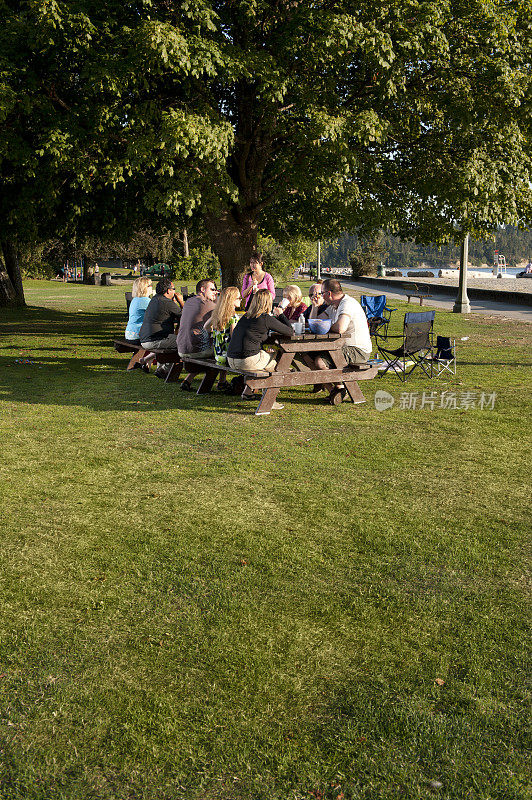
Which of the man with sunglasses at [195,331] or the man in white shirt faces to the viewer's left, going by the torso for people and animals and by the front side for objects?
the man in white shirt

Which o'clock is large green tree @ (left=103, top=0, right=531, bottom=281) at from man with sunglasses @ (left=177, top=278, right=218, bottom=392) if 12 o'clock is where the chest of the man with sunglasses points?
The large green tree is roughly at 10 o'clock from the man with sunglasses.

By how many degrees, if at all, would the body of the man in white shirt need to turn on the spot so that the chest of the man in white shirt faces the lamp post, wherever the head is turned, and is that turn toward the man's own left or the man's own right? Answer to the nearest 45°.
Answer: approximately 90° to the man's own right

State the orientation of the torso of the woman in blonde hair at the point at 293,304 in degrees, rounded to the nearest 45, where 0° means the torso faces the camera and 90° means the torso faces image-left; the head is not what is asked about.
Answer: approximately 45°

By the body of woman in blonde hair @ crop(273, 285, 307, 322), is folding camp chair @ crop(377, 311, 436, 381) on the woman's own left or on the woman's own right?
on the woman's own left

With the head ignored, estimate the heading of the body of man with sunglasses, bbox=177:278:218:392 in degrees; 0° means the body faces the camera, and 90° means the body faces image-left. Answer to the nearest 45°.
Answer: approximately 270°

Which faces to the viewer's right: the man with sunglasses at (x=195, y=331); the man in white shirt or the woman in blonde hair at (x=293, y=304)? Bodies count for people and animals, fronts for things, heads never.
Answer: the man with sunglasses

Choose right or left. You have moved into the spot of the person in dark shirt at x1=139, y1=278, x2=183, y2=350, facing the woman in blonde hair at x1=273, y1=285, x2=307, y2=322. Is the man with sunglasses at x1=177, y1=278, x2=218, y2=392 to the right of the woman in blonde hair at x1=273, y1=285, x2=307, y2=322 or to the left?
right

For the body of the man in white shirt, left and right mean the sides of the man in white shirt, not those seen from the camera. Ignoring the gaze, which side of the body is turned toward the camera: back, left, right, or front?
left

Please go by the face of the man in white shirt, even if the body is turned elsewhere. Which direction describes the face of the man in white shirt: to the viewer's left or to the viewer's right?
to the viewer's left

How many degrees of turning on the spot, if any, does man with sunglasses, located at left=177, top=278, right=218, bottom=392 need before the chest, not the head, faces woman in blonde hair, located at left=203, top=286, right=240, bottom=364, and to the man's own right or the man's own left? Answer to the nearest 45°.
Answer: approximately 45° to the man's own right
